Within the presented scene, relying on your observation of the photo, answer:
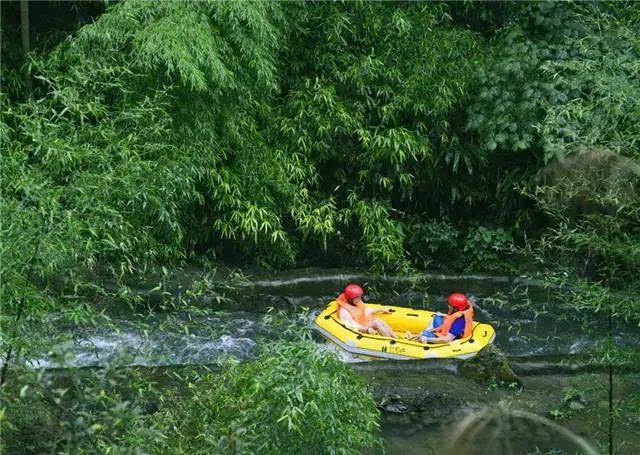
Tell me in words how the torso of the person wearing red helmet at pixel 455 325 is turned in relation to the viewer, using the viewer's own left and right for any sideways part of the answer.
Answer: facing to the left of the viewer

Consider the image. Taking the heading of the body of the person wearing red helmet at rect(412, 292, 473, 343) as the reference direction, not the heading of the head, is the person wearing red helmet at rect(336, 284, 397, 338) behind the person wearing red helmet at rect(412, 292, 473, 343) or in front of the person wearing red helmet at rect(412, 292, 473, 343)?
in front

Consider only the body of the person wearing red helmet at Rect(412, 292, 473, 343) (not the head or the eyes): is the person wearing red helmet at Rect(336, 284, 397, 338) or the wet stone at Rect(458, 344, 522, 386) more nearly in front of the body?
the person wearing red helmet

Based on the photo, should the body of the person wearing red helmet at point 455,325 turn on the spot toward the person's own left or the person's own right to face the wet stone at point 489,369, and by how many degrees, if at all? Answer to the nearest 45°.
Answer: approximately 90° to the person's own left
